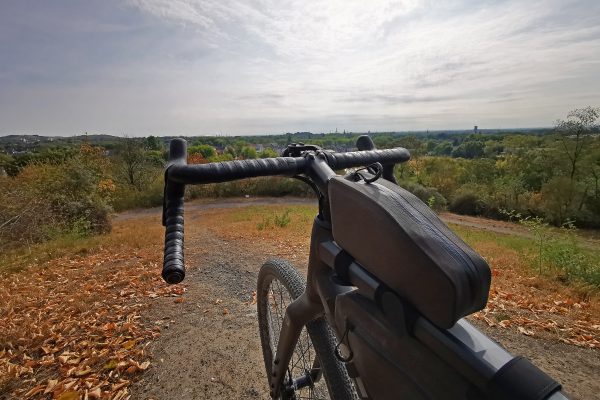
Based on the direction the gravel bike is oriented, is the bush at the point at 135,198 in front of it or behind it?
in front

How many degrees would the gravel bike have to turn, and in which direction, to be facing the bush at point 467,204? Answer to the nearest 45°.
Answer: approximately 45° to its right

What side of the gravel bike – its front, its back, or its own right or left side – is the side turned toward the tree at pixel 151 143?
front

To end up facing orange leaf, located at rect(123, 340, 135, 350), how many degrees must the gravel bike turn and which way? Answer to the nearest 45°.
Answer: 0° — it already faces it

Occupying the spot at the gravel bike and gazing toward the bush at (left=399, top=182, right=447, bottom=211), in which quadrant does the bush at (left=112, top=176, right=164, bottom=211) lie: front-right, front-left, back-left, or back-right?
front-left

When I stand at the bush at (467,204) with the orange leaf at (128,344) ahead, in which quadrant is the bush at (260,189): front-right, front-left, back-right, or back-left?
front-right

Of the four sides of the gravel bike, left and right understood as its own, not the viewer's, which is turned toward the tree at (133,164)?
front

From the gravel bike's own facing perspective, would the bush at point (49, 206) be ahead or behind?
ahead

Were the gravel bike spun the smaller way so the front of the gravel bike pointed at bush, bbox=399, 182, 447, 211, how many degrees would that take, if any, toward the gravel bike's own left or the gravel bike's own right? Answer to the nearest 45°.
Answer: approximately 45° to the gravel bike's own right

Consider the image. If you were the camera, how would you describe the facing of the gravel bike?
facing away from the viewer and to the left of the viewer

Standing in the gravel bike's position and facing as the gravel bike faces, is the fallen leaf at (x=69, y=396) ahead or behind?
ahead
